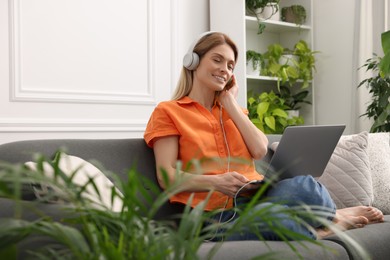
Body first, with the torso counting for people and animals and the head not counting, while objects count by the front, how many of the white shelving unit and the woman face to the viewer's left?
0

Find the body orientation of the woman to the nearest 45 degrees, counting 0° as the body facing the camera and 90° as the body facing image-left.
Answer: approximately 315°

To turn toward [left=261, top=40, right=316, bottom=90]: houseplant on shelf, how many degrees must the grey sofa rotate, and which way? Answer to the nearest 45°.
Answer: approximately 180°

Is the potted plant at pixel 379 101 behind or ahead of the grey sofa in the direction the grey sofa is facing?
behind

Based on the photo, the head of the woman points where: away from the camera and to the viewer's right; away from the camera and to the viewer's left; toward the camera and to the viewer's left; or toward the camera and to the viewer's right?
toward the camera and to the viewer's right

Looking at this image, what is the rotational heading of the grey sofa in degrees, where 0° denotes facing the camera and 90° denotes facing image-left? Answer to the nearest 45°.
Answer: approximately 0°

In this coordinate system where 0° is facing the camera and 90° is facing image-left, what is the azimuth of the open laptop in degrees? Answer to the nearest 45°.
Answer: approximately 135°
